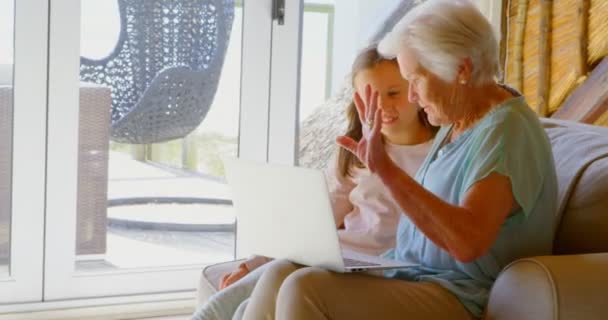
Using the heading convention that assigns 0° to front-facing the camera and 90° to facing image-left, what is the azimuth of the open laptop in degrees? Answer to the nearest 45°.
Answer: approximately 225°

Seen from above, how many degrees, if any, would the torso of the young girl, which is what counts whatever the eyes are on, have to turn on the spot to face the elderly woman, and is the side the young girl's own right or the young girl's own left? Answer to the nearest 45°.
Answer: approximately 45° to the young girl's own left

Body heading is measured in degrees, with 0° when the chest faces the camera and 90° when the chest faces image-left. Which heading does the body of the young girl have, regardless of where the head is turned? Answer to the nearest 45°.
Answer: approximately 45°

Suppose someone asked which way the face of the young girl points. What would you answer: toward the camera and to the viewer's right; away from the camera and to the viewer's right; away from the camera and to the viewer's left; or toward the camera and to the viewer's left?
toward the camera and to the viewer's left

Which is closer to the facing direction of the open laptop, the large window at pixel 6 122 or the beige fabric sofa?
the beige fabric sofa

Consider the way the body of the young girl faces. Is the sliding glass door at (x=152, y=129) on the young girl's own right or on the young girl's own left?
on the young girl's own right

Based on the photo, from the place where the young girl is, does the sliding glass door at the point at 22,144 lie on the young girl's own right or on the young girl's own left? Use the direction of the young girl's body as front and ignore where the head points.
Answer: on the young girl's own right

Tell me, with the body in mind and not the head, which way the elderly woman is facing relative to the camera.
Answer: to the viewer's left

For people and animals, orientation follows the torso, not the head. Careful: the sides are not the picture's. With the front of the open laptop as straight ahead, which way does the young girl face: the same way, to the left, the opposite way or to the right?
the opposite way
